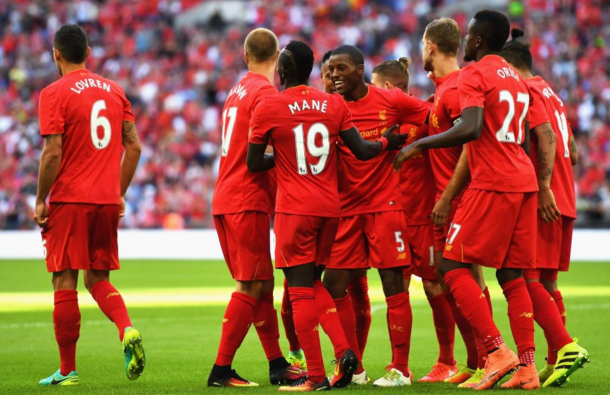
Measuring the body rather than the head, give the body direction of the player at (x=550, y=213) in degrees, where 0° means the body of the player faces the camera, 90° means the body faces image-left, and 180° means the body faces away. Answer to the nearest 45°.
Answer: approximately 135°

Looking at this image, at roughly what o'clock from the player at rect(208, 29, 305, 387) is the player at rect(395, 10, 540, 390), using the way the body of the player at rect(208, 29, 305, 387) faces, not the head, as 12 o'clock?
the player at rect(395, 10, 540, 390) is roughly at 2 o'clock from the player at rect(208, 29, 305, 387).

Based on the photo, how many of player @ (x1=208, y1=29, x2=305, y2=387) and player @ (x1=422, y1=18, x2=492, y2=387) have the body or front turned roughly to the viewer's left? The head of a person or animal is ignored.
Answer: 1

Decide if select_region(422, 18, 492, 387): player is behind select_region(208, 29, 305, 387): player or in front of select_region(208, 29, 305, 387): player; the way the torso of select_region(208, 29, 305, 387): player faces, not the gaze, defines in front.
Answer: in front

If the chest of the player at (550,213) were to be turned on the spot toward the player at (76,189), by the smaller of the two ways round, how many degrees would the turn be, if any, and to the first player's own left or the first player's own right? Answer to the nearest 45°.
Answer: approximately 45° to the first player's own left

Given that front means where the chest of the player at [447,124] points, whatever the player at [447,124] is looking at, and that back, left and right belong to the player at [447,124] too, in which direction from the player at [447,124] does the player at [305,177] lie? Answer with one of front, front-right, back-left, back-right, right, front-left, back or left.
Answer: front-left

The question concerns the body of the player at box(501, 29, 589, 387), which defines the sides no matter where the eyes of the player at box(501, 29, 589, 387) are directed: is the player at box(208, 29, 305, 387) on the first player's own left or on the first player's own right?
on the first player's own left

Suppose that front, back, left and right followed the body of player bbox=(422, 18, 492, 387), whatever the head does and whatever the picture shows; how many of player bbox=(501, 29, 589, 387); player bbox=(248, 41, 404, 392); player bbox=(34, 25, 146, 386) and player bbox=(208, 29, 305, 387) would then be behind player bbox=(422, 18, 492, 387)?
1

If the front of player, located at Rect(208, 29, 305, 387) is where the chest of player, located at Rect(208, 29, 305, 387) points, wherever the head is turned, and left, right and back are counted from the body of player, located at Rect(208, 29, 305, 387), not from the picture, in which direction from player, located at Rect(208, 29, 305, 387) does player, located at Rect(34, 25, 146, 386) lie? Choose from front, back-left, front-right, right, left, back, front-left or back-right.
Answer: back-left

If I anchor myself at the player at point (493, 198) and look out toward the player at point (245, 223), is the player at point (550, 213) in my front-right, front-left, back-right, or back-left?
back-right

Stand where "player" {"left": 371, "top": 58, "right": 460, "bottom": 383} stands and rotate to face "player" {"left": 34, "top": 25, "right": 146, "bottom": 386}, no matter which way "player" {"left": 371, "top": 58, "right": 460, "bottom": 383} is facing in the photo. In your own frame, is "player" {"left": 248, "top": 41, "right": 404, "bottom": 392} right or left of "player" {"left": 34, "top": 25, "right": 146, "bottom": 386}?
left

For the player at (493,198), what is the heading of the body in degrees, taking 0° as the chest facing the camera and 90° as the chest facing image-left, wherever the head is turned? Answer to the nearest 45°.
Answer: approximately 135°

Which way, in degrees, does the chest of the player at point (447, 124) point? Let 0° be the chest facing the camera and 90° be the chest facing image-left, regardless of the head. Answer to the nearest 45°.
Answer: approximately 90°

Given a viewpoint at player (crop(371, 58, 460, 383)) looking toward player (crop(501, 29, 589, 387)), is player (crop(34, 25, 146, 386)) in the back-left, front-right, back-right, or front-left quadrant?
back-right

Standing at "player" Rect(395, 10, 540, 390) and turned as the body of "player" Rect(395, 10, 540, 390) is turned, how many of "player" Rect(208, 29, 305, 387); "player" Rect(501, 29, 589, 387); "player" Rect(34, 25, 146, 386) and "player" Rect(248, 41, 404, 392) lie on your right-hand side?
1

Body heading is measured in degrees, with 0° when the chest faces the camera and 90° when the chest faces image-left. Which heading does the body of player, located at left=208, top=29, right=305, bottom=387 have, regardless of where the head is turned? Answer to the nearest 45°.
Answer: approximately 225°

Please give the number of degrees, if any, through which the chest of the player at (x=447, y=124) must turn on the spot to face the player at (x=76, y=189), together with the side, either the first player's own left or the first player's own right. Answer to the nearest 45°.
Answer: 0° — they already face them
